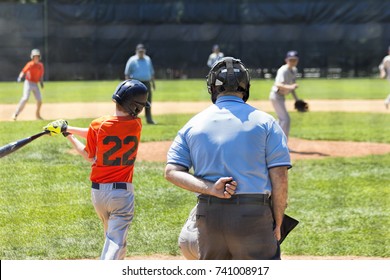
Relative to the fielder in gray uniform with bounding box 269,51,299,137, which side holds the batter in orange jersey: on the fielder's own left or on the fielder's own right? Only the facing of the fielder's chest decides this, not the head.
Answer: on the fielder's own right

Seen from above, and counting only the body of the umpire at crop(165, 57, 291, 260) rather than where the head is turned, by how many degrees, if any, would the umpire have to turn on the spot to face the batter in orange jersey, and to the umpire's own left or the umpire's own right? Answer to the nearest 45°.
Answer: approximately 45° to the umpire's own left

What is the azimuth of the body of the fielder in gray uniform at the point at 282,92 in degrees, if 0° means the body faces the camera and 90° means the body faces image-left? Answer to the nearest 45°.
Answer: approximately 315°

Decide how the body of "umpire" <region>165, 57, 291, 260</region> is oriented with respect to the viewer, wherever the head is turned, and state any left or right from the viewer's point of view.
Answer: facing away from the viewer
